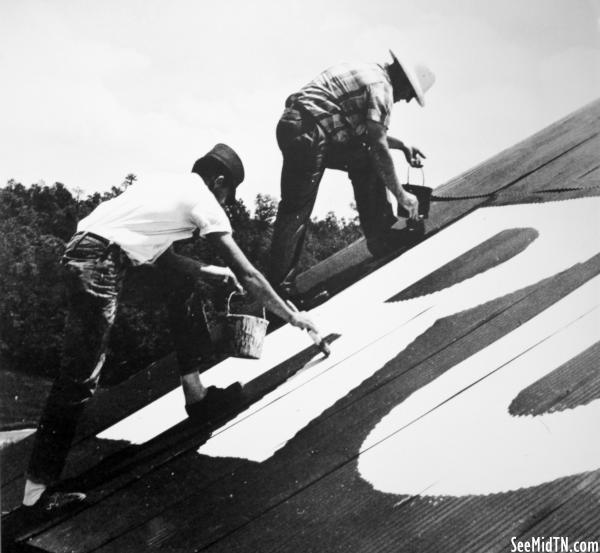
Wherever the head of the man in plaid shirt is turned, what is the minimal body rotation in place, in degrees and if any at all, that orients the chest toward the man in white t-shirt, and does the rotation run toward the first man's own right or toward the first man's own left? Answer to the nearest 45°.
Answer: approximately 135° to the first man's own right

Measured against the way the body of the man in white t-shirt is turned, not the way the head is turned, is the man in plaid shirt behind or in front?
in front

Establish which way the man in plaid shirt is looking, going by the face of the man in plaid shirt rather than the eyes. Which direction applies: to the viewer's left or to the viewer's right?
to the viewer's right

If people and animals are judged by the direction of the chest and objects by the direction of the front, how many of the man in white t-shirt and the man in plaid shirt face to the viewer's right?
2

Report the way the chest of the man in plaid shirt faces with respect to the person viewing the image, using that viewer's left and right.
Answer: facing to the right of the viewer

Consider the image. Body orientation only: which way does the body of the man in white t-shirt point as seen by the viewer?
to the viewer's right
